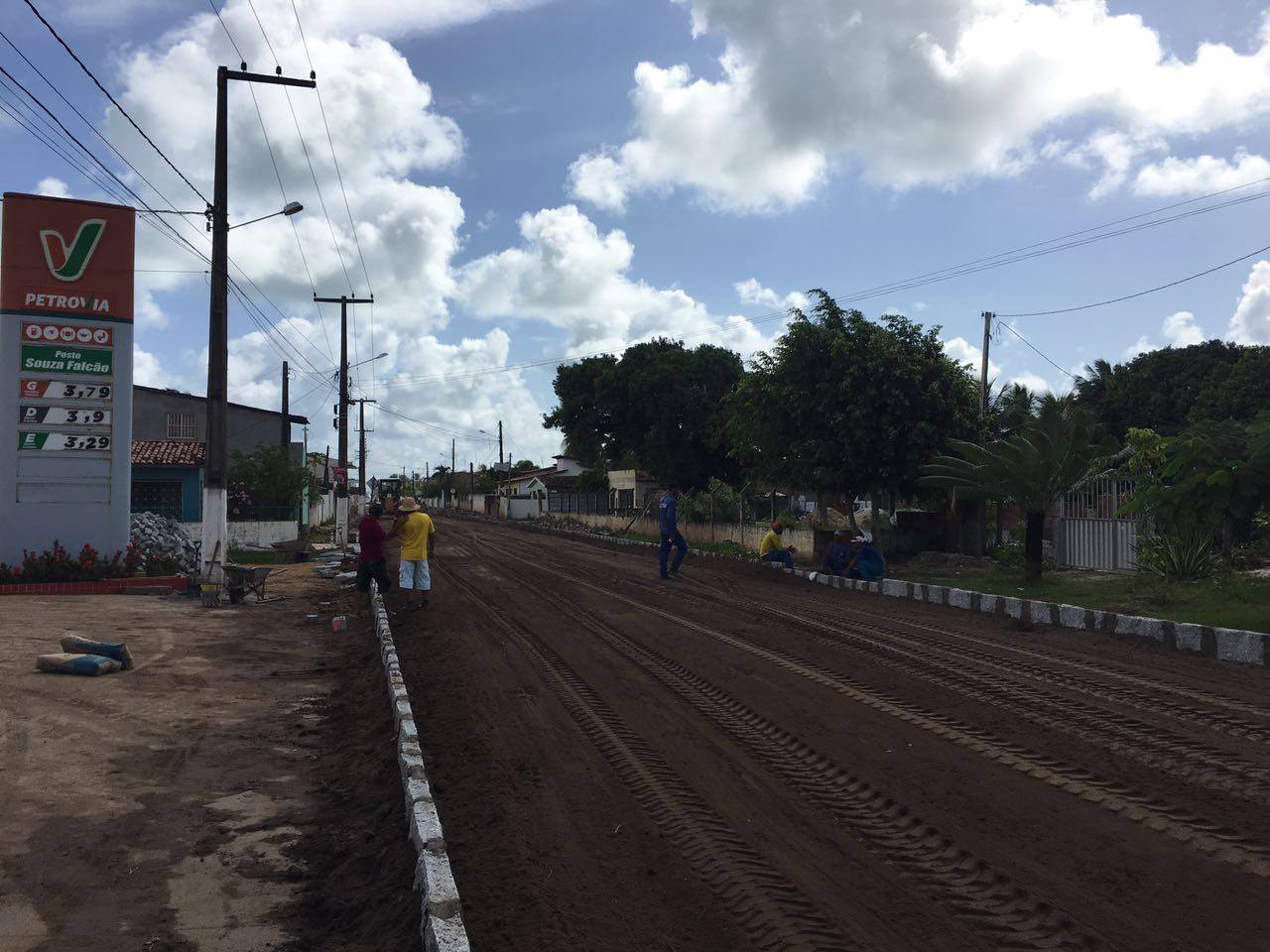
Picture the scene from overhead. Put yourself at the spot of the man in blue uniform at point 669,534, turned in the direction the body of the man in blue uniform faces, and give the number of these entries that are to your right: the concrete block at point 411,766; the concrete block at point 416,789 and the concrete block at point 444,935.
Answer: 3

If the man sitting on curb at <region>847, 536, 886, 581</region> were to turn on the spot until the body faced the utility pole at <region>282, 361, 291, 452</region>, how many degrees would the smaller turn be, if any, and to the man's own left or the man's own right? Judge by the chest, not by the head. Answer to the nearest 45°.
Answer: approximately 45° to the man's own right

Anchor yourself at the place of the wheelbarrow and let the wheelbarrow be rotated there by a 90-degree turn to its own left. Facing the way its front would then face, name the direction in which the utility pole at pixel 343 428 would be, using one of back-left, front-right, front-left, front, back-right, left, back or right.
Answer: back

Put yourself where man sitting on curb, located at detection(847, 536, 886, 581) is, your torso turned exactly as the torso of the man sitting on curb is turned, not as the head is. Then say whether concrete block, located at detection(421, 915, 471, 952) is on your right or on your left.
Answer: on your left

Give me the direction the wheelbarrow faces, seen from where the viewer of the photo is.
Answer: facing to the left of the viewer

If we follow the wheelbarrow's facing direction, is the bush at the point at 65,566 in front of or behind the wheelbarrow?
in front

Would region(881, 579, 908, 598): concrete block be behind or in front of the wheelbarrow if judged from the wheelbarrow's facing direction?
behind

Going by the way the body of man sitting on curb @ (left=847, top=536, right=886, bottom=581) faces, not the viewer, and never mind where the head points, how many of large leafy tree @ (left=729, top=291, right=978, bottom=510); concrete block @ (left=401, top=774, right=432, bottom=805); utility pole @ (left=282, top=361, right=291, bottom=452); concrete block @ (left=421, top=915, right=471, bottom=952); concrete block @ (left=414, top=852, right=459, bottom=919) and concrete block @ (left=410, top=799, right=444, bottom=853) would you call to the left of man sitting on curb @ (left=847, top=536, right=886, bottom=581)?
4

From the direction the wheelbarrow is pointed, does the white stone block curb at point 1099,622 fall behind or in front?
behind

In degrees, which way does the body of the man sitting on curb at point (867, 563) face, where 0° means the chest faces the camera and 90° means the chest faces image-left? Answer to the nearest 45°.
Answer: approximately 90°
